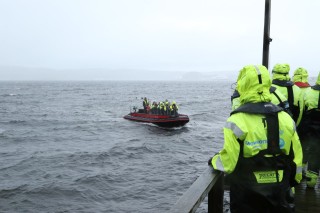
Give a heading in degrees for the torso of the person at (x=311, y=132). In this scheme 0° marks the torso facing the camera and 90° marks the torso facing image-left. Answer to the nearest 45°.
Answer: approximately 180°

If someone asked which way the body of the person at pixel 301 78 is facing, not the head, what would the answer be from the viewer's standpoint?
away from the camera

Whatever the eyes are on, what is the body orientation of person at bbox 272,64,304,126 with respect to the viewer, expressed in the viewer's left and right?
facing away from the viewer
